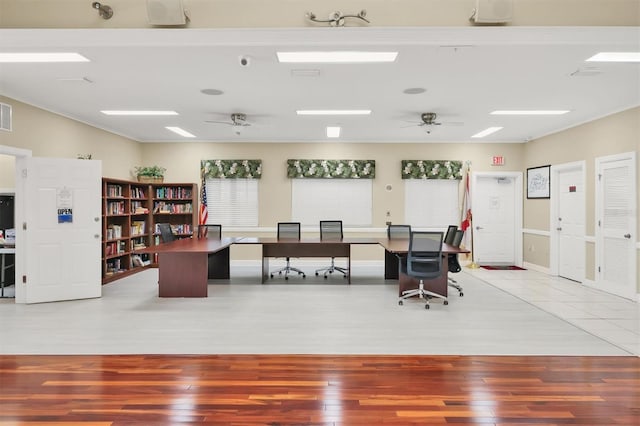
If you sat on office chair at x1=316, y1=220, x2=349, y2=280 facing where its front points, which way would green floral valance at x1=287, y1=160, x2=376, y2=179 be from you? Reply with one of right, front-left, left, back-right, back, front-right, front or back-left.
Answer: back

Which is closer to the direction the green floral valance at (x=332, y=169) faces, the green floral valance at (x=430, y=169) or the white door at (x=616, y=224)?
the white door

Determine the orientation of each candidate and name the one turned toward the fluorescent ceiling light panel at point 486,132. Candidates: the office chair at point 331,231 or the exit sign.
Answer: the exit sign

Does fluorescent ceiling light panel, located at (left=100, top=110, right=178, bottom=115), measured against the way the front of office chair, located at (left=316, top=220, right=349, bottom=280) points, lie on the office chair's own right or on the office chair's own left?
on the office chair's own right

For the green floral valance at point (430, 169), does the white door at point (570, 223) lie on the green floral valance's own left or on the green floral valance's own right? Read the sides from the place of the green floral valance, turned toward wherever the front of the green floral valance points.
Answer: on the green floral valance's own left

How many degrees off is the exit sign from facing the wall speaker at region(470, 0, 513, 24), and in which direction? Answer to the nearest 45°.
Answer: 0° — it already faces it

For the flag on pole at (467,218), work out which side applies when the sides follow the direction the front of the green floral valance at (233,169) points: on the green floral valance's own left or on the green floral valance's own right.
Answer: on the green floral valance's own left

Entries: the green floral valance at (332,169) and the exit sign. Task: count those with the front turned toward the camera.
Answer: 2

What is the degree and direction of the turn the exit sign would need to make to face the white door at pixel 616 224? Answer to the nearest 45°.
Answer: approximately 45° to its left

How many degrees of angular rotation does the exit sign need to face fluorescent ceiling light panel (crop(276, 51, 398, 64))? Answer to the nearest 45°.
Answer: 0° — it already faces it
